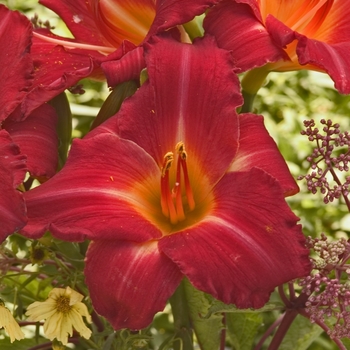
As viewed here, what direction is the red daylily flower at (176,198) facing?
toward the camera
